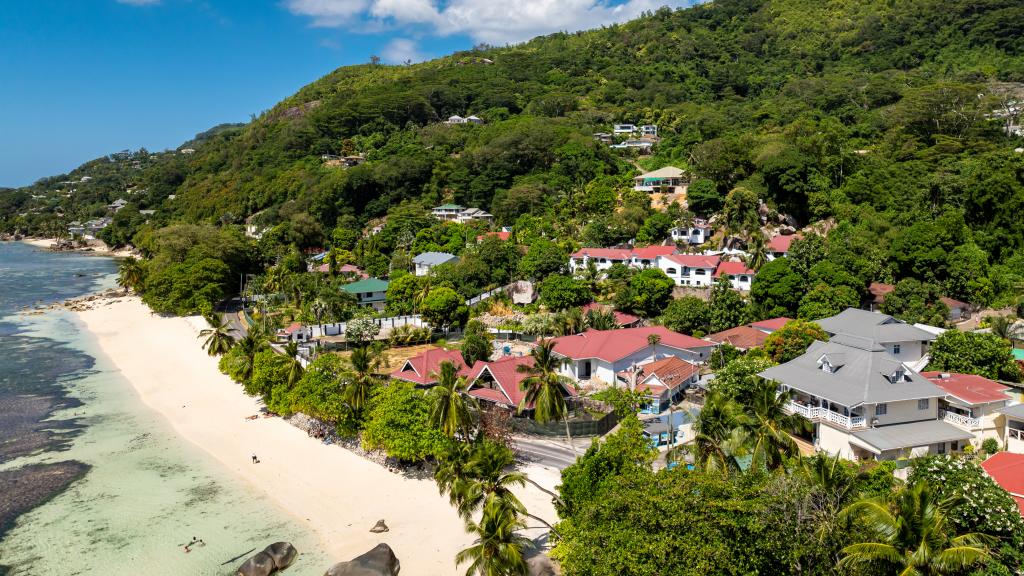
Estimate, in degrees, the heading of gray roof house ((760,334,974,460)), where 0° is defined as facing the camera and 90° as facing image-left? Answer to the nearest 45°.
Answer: approximately 45°

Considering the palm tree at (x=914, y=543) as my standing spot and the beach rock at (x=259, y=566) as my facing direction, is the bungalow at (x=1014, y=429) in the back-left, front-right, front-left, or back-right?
back-right

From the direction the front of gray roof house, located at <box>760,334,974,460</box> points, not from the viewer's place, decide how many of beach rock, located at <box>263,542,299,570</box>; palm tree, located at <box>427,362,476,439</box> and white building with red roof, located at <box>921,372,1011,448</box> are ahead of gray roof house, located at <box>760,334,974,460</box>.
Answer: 2

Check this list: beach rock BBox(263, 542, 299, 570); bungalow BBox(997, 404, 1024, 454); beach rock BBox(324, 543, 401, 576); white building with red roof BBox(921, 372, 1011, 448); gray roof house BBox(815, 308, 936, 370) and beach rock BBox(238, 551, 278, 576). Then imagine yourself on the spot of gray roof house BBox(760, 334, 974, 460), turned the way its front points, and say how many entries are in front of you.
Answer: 3

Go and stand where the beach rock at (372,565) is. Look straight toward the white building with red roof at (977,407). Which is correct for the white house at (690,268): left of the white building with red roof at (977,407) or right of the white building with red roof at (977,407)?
left

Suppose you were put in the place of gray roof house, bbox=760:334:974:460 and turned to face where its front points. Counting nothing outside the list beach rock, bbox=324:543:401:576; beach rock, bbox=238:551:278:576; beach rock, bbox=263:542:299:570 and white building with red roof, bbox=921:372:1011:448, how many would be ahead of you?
3

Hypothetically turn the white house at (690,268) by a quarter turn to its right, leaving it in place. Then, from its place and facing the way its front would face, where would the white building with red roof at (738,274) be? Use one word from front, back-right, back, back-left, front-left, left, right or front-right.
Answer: back

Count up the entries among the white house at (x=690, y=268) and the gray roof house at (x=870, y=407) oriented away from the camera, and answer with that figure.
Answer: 0

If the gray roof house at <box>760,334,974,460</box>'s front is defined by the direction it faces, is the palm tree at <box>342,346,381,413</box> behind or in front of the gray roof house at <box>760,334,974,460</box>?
in front

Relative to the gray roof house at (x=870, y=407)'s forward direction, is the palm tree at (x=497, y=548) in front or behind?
in front

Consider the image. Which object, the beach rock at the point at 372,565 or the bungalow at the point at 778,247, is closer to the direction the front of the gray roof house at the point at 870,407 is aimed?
the beach rock

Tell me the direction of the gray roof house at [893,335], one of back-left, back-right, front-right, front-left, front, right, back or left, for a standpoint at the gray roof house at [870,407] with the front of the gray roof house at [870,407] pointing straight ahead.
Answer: back-right

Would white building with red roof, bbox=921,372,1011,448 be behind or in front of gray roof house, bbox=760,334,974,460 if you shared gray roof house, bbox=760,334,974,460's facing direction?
behind

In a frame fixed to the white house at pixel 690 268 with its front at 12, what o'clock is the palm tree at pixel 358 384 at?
The palm tree is roughly at 1 o'clock from the white house.

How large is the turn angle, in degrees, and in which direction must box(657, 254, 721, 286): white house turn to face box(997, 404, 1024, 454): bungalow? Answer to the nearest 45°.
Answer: approximately 45° to its left
